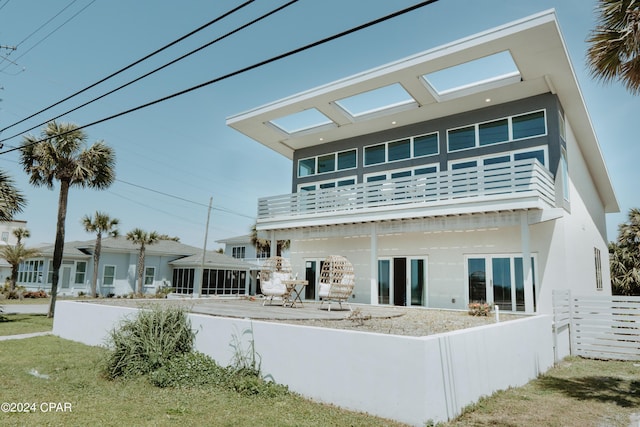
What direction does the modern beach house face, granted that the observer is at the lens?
facing the viewer and to the left of the viewer

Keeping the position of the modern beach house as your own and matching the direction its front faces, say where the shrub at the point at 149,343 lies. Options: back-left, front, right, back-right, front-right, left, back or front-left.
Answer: front

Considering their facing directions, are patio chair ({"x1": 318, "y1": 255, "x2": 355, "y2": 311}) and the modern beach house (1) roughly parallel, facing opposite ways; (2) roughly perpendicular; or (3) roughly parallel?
roughly parallel

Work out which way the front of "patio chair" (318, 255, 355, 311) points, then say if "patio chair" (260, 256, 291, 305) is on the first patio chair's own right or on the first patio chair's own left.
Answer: on the first patio chair's own right

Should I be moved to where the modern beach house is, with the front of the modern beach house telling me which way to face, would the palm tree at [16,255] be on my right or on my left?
on my right

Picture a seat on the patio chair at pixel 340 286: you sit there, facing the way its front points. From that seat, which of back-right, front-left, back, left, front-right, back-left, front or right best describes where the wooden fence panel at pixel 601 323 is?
back-left

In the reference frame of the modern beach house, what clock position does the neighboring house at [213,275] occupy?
The neighboring house is roughly at 3 o'clock from the modern beach house.

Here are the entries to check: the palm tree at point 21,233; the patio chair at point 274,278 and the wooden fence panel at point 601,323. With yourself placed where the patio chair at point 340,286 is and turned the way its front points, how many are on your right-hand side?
2

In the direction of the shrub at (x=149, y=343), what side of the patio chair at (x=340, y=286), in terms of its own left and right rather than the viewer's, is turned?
front

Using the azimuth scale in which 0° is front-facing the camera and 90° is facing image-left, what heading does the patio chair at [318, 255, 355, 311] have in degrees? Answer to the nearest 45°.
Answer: approximately 45°

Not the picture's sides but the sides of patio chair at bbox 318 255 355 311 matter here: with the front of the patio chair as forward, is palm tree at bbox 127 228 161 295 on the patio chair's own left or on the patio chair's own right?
on the patio chair's own right
